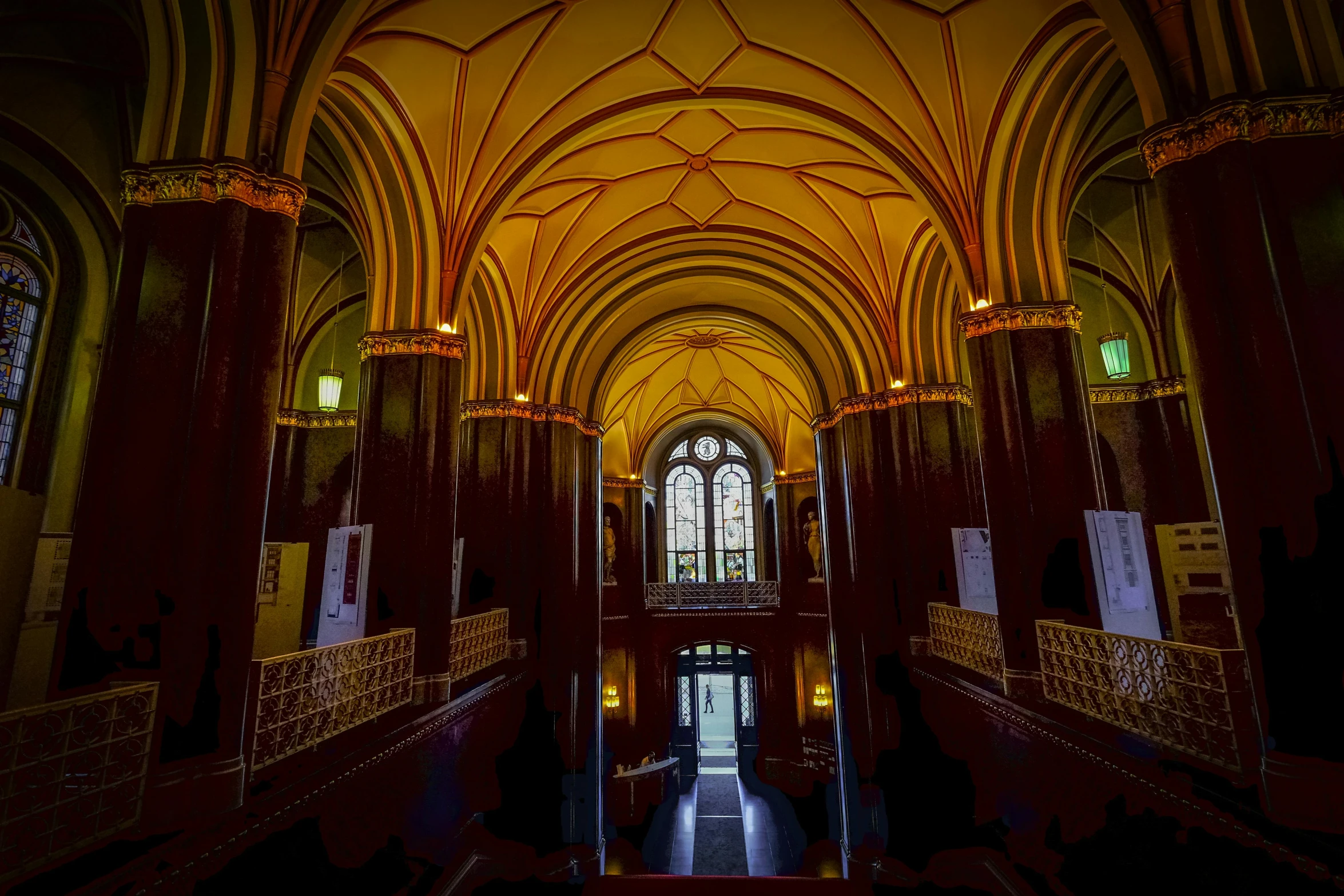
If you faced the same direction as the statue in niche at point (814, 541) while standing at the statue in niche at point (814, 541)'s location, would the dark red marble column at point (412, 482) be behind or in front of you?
in front

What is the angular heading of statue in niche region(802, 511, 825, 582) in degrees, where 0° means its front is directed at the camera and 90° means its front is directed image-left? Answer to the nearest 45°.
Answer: approximately 45°

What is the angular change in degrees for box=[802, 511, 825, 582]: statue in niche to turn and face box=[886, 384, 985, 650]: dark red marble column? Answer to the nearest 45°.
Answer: approximately 45° to its left

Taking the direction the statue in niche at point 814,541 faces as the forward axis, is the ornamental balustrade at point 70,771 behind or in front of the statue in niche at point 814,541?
in front

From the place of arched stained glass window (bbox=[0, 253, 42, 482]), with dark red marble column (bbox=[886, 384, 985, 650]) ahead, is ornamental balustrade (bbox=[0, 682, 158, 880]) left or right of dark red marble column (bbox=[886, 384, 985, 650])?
right

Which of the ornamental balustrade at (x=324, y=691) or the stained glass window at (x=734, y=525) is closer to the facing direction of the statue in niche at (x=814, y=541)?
the ornamental balustrade

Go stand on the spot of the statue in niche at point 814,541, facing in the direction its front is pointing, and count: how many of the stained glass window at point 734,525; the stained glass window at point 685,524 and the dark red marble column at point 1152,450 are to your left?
1

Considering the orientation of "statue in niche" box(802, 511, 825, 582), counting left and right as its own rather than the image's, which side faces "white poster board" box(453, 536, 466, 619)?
front

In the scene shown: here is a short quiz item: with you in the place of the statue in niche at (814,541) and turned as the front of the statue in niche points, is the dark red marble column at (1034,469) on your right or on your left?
on your left
